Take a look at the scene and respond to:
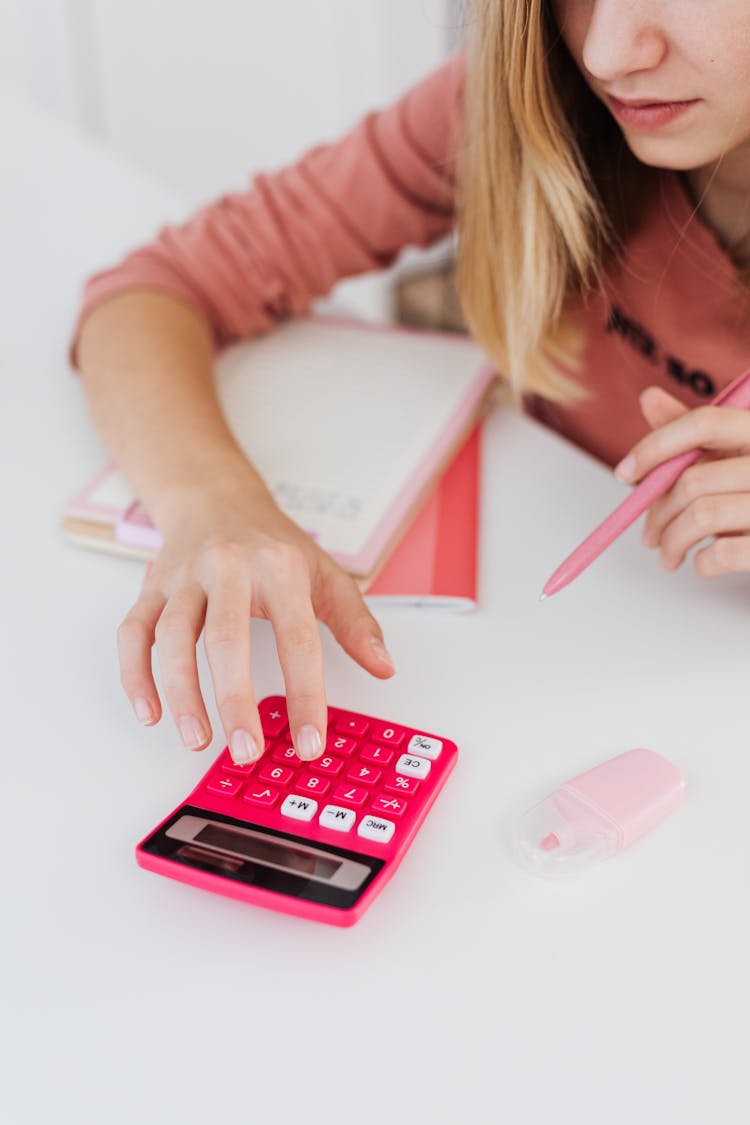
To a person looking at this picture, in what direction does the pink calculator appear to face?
facing away from the viewer and to the right of the viewer
